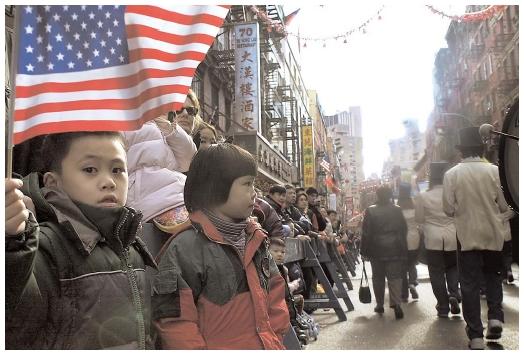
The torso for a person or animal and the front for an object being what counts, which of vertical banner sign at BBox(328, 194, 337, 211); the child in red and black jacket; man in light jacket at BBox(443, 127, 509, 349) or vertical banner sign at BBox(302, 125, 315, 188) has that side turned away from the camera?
the man in light jacket

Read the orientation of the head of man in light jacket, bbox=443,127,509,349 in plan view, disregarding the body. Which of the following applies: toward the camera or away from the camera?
away from the camera

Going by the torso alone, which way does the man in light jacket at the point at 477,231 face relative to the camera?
away from the camera

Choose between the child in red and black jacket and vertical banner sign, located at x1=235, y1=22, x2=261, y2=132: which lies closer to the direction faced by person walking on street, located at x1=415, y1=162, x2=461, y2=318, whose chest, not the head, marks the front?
the vertical banner sign

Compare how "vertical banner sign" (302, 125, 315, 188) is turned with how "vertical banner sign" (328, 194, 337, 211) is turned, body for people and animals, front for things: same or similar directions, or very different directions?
same or similar directions

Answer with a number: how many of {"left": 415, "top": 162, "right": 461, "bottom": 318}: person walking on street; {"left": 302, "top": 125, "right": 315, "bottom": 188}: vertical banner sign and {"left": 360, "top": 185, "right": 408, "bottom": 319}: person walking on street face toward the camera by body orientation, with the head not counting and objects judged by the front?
1

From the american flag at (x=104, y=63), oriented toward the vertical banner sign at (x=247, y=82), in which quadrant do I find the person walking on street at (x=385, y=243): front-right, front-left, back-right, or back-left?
front-right

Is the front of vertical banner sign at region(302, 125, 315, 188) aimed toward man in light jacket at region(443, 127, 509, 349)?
yes

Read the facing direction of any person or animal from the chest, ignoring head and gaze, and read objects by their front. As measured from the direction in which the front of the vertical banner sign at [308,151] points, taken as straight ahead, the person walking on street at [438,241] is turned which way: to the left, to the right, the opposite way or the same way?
the opposite way

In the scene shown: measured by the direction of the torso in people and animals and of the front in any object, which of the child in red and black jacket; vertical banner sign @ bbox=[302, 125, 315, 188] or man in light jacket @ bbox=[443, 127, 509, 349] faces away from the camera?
the man in light jacket

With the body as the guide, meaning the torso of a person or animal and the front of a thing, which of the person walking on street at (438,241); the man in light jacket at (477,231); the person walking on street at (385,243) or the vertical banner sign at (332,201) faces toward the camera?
the vertical banner sign

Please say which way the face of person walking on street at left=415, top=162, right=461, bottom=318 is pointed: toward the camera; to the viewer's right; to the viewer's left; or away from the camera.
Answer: away from the camera

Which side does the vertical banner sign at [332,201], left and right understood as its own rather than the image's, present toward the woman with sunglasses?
front

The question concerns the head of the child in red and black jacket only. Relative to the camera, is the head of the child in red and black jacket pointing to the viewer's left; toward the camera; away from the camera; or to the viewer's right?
to the viewer's right

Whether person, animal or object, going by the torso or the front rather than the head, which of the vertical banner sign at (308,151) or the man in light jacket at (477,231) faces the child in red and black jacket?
the vertical banner sign

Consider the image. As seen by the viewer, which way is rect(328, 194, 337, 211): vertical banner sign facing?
toward the camera

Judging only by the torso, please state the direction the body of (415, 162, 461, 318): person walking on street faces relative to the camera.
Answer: away from the camera

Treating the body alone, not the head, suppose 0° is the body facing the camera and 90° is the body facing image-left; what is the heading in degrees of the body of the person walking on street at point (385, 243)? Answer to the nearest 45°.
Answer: approximately 180°
